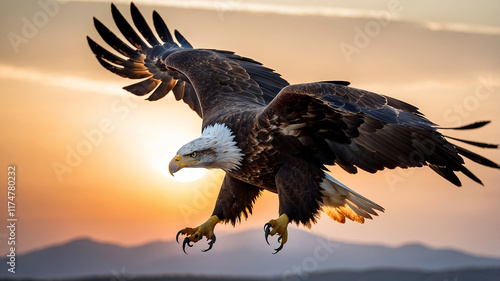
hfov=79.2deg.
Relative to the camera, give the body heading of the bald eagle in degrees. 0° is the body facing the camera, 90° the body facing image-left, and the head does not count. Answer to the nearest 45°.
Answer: approximately 45°
